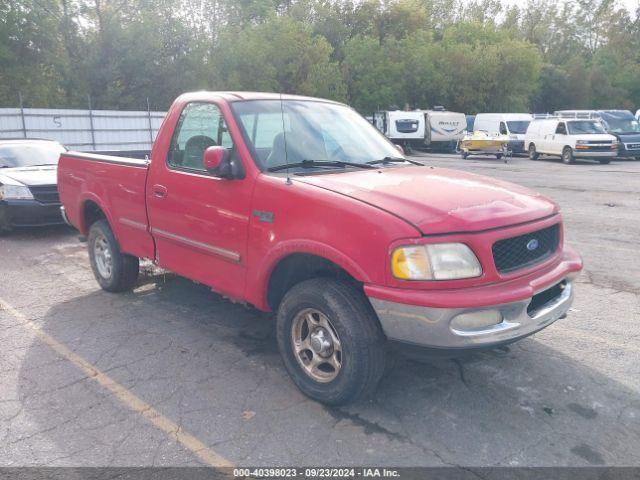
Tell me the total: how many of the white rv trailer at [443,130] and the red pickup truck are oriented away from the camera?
0

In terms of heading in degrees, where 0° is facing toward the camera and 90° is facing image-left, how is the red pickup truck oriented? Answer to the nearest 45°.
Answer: approximately 315°

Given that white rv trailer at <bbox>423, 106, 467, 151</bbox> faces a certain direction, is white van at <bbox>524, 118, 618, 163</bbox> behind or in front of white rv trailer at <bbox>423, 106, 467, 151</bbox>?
in front

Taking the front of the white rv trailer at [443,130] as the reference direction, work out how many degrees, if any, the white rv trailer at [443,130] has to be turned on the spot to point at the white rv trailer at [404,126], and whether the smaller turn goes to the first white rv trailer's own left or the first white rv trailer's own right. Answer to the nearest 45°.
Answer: approximately 135° to the first white rv trailer's own right

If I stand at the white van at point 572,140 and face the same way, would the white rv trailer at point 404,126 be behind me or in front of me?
behind

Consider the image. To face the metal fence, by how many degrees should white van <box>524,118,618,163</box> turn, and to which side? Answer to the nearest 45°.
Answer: approximately 90° to its right

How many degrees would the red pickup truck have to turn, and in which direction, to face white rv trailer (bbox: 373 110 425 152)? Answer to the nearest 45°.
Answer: approximately 135° to its left

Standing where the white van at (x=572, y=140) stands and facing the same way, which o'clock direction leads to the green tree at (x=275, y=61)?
The green tree is roughly at 5 o'clock from the white van.

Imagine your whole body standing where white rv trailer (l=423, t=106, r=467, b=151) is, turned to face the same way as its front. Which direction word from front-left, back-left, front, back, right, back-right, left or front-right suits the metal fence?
right

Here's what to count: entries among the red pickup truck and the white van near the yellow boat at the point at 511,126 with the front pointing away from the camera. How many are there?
0

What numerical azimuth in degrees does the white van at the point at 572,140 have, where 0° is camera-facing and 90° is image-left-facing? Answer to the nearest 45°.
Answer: approximately 315°
